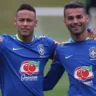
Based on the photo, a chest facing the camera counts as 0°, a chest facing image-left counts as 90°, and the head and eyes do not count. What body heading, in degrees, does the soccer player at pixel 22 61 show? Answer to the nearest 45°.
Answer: approximately 0°

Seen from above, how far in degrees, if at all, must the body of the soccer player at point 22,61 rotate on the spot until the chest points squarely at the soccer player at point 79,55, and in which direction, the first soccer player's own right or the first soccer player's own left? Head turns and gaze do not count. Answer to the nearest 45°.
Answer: approximately 90° to the first soccer player's own left

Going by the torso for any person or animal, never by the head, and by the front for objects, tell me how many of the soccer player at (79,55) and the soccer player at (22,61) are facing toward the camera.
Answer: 2

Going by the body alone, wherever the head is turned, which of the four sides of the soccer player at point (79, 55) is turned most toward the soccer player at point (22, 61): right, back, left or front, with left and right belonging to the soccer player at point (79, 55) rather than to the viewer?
right
